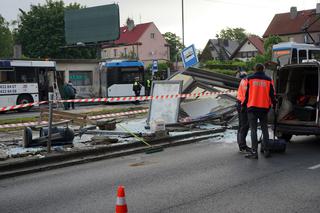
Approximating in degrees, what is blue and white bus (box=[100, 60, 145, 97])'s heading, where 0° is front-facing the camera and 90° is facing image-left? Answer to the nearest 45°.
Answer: approximately 45°

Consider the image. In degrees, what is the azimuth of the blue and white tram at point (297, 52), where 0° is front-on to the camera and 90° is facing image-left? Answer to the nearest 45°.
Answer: approximately 45°

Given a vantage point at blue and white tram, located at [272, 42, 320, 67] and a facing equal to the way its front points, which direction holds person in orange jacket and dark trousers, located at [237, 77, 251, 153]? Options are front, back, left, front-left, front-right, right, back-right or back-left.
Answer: front-left

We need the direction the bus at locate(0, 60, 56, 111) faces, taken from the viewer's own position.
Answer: facing to the right of the viewer

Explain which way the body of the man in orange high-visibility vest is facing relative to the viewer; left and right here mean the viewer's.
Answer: facing away from the viewer

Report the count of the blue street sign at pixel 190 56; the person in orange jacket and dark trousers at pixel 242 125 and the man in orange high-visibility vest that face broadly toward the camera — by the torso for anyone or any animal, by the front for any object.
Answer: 1

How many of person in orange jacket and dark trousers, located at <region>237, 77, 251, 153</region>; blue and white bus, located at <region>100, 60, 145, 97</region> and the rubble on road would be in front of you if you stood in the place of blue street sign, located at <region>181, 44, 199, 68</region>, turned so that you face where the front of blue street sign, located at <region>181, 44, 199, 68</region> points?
2

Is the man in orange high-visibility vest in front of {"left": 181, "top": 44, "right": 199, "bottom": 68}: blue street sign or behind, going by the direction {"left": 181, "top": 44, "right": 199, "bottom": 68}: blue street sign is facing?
in front

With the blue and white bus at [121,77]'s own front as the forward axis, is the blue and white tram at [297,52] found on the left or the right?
on its left

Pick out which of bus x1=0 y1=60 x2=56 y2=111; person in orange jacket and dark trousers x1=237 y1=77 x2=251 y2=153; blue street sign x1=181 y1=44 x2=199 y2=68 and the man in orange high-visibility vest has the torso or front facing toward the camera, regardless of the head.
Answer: the blue street sign

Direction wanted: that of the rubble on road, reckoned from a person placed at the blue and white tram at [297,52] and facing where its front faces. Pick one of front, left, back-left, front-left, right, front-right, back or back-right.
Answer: front-left

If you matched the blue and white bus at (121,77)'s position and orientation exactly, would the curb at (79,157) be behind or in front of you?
in front
